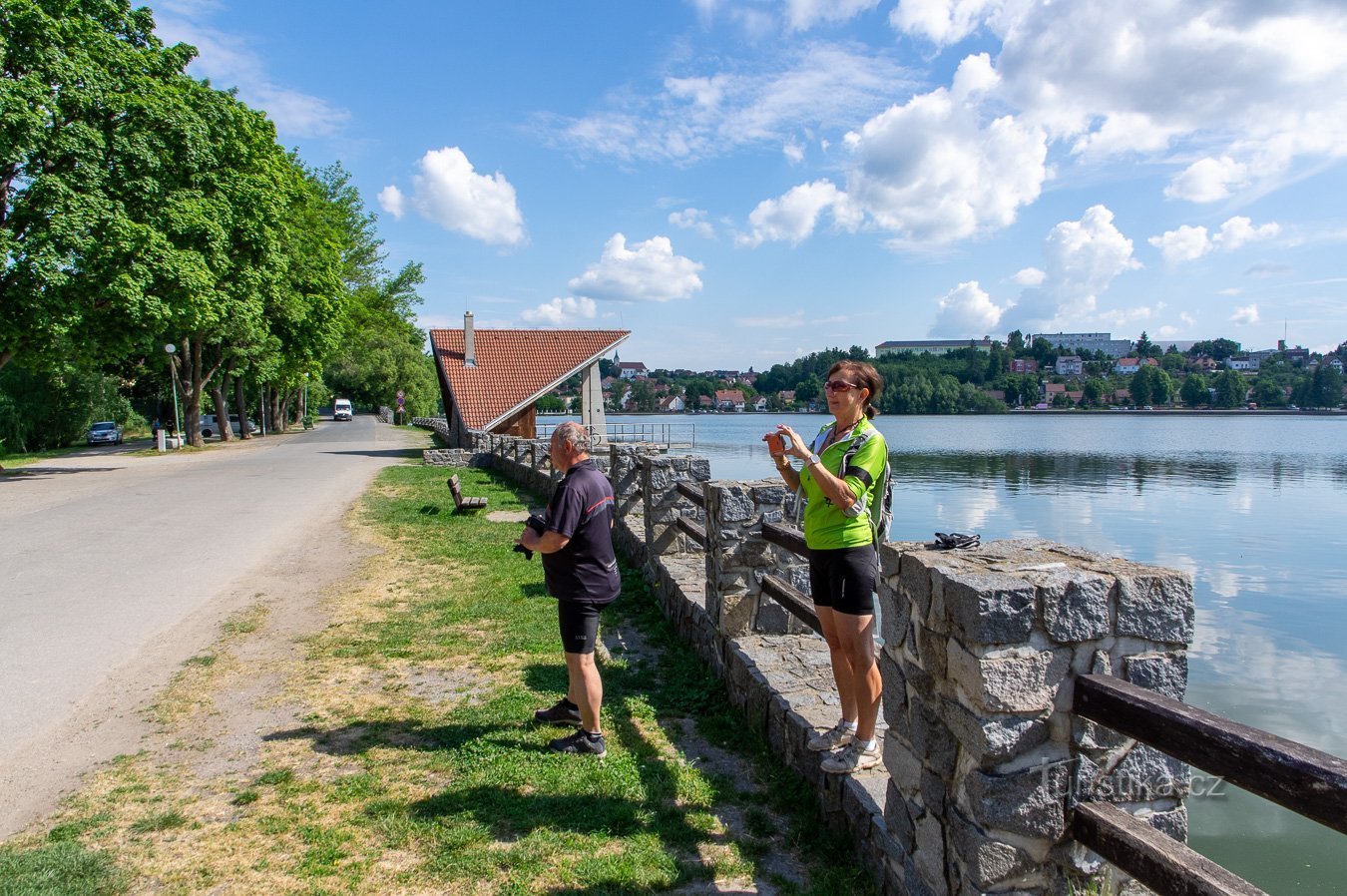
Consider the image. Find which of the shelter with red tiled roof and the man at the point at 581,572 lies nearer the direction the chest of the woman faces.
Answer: the man

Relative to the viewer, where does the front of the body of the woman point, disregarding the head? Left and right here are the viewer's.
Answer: facing the viewer and to the left of the viewer

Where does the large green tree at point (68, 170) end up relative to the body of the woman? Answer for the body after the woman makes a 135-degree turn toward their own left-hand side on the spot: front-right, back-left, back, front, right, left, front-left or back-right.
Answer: back-left

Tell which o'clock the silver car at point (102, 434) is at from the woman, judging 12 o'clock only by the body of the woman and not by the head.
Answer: The silver car is roughly at 3 o'clock from the woman.

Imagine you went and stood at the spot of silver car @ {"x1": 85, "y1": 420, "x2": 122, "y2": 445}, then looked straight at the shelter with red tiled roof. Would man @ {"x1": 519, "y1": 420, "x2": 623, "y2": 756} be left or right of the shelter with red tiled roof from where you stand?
right

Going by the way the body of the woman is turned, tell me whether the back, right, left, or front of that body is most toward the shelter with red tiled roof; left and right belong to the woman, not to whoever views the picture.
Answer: right

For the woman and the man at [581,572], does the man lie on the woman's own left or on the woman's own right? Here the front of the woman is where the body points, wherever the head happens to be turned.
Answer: on the woman's own right
